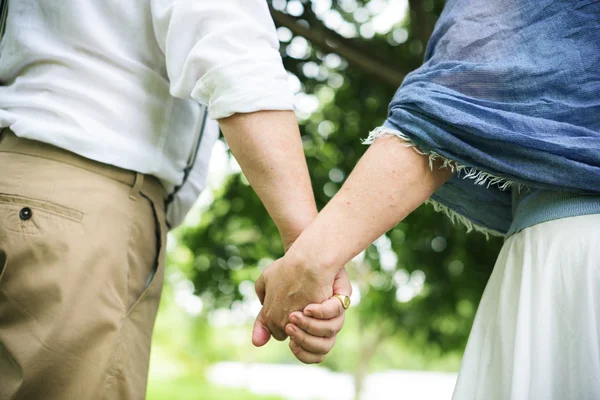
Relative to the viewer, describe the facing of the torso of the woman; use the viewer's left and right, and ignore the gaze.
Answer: facing away from the viewer

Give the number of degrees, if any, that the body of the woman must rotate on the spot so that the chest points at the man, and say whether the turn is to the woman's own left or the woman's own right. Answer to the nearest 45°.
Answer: approximately 90° to the woman's own left
